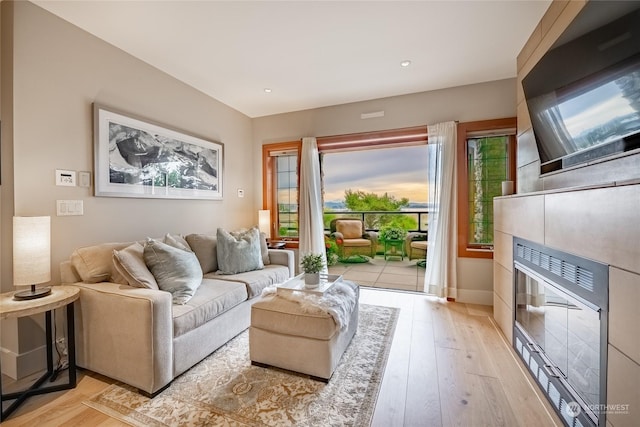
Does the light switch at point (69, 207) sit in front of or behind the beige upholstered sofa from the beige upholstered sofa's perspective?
behind

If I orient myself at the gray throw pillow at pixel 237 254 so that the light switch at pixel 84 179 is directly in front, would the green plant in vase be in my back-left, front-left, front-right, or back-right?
back-left

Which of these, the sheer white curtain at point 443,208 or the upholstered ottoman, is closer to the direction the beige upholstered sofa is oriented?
the upholstered ottoman

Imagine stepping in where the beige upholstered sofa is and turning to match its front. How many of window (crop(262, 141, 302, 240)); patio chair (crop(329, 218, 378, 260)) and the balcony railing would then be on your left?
3

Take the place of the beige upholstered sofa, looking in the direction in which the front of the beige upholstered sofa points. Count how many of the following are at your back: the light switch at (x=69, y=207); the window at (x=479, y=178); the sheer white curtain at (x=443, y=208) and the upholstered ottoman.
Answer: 1

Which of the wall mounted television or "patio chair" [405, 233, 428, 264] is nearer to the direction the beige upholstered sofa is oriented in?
the wall mounted television

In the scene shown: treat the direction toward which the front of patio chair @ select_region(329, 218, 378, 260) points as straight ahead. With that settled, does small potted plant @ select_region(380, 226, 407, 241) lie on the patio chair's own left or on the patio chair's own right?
on the patio chair's own left

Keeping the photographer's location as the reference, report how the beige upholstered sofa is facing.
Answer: facing the viewer and to the right of the viewer

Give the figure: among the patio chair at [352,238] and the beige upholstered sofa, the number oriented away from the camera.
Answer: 0

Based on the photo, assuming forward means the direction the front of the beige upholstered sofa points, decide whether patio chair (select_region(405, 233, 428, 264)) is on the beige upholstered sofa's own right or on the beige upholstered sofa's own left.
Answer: on the beige upholstered sofa's own left

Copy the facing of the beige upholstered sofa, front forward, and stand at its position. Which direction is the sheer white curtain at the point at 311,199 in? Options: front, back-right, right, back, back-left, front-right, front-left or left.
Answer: left
